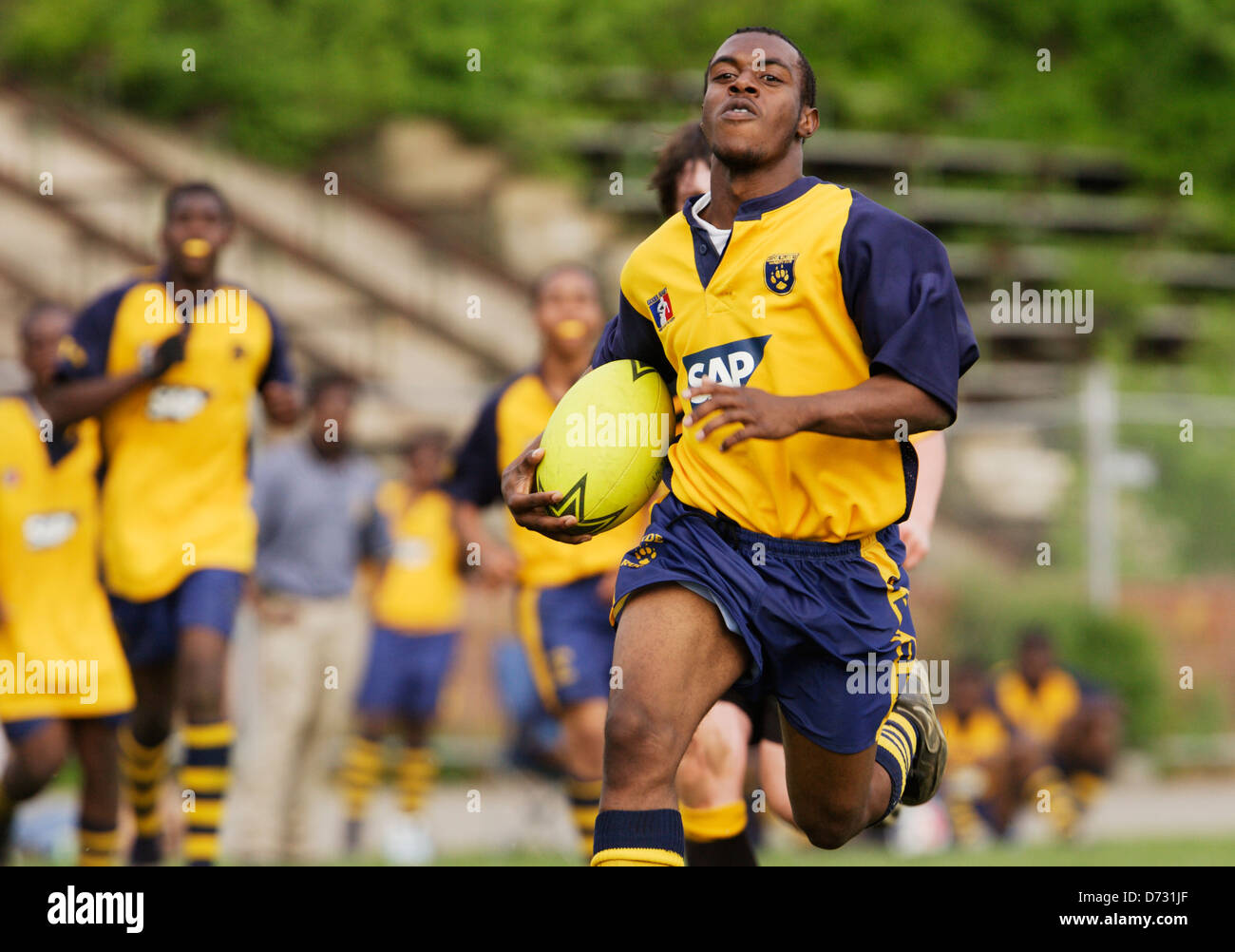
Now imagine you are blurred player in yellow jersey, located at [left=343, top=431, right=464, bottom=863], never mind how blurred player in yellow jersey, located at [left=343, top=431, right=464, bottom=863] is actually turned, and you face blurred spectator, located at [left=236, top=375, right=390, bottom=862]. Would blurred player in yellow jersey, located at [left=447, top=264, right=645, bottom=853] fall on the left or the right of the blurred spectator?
left

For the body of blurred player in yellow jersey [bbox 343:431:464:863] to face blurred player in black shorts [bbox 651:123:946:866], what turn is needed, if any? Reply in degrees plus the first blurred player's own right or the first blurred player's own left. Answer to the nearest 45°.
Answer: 0° — they already face them

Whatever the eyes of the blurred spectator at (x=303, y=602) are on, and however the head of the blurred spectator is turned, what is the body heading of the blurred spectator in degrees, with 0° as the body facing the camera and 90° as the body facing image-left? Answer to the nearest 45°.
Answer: approximately 0°

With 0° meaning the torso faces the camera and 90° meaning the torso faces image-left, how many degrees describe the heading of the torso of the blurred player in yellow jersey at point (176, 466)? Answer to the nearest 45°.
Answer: approximately 0°

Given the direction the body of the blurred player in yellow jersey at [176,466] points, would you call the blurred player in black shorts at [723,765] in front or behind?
in front

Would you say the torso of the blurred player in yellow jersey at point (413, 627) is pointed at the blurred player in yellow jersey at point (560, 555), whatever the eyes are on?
yes

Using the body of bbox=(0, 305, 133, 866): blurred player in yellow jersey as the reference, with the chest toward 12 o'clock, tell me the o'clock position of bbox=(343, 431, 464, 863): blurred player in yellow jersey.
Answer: bbox=(343, 431, 464, 863): blurred player in yellow jersey is roughly at 7 o'clock from bbox=(0, 305, 133, 866): blurred player in yellow jersey.

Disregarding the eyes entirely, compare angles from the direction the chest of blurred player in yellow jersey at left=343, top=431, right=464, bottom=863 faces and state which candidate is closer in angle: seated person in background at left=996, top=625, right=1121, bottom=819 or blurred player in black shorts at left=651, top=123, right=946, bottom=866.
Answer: the blurred player in black shorts
